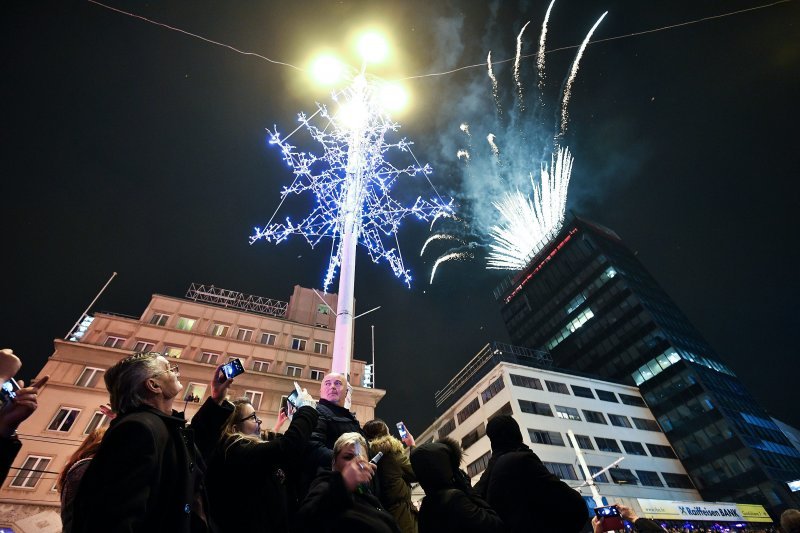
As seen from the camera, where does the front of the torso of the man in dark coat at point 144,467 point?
to the viewer's right

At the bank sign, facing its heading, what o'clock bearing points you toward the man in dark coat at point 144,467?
The man in dark coat is roughly at 12 o'clock from the bank sign.

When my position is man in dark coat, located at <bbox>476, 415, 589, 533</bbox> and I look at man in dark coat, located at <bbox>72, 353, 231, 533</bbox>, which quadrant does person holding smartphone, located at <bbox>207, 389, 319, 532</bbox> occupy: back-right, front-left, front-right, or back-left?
front-right

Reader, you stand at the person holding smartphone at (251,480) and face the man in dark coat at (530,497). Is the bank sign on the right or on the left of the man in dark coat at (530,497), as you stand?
left

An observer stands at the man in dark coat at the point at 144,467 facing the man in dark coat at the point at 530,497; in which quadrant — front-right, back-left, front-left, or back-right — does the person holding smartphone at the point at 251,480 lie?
front-left

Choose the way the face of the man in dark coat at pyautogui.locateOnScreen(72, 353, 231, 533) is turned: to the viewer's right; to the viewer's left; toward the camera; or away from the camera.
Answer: to the viewer's right

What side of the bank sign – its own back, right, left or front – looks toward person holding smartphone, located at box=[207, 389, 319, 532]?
front

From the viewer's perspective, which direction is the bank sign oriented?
toward the camera

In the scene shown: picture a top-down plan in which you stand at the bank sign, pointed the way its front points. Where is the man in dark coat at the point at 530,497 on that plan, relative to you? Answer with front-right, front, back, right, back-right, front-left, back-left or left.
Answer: front

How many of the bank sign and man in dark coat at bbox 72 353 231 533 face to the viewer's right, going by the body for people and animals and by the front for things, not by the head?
1
